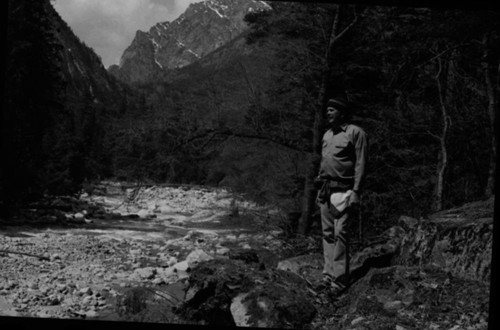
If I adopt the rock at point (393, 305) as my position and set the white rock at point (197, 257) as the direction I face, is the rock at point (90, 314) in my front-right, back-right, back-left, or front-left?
front-left

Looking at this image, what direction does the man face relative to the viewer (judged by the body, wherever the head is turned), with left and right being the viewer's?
facing the viewer and to the left of the viewer

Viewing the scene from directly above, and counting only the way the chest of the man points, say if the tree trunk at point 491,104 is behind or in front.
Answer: behind

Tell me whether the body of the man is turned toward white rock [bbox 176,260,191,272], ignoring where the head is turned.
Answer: no

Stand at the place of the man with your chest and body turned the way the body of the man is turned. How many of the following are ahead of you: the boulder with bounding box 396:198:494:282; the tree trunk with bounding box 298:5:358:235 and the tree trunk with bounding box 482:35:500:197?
0

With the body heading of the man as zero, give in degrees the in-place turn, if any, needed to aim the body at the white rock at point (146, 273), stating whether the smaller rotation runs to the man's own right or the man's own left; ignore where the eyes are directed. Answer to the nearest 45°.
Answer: approximately 90° to the man's own right

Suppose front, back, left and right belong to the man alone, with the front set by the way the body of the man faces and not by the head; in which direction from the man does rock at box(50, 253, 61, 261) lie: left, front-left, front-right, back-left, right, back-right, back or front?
right

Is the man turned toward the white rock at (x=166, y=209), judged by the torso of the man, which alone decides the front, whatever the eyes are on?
no

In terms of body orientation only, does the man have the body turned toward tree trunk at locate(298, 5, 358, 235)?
no

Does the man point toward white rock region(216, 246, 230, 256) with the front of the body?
no

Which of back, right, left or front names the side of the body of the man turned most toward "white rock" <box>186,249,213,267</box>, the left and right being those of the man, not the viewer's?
right

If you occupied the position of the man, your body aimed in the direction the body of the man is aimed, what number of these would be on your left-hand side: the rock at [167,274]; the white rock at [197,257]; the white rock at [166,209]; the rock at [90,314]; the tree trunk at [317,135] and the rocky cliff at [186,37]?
0
